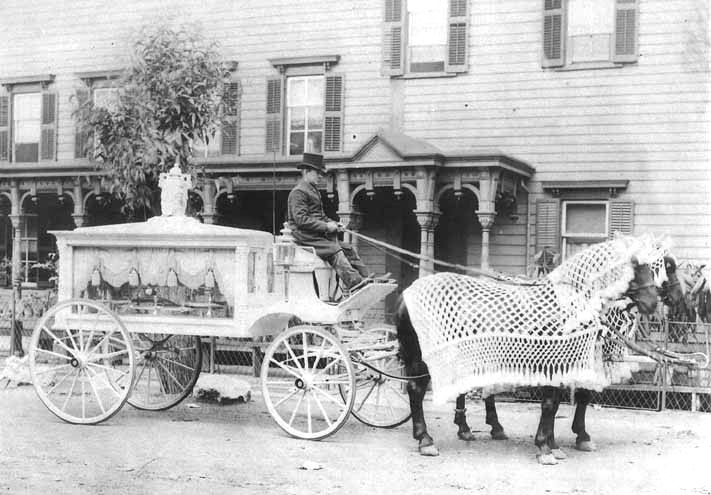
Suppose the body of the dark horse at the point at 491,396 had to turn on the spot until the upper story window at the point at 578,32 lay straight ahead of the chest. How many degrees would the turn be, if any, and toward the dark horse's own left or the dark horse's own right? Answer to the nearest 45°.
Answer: approximately 90° to the dark horse's own left

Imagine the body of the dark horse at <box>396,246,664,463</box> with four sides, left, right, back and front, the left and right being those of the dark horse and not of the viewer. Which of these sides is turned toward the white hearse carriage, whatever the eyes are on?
back

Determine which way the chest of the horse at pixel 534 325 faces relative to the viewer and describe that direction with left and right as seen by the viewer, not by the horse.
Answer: facing to the right of the viewer

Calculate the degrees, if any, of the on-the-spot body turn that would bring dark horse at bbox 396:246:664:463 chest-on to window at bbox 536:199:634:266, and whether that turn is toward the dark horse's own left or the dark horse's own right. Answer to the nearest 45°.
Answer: approximately 90° to the dark horse's own left

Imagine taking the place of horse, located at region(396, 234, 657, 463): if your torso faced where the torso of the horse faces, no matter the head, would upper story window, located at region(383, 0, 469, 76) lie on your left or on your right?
on your left

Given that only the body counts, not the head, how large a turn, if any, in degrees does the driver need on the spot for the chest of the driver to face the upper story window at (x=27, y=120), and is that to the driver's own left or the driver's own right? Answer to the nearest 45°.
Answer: approximately 135° to the driver's own left

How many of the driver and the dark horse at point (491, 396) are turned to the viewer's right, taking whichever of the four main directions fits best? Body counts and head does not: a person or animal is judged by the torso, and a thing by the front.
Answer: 2

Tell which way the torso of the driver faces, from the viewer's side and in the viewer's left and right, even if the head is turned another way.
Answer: facing to the right of the viewer
